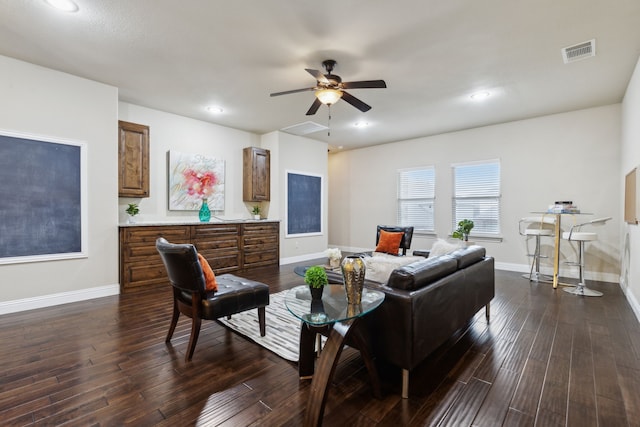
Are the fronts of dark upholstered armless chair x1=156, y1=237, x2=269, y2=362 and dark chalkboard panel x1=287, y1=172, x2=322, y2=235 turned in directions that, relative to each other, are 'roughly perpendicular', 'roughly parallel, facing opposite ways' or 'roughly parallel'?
roughly perpendicular

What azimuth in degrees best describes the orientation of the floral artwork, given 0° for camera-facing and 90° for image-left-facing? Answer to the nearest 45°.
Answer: approximately 315°

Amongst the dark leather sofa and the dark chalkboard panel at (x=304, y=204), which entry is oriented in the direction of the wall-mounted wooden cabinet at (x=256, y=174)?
the dark leather sofa

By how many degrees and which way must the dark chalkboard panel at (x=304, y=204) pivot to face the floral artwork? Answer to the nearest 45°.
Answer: approximately 90° to its right

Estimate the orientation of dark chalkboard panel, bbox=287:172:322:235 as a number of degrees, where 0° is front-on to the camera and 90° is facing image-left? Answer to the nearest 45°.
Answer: approximately 315°

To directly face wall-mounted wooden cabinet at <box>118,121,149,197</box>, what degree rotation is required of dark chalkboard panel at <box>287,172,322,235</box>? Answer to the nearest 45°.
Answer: approximately 90° to its right

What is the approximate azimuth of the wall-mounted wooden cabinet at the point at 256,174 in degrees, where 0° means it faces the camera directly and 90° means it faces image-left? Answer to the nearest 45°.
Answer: approximately 315°

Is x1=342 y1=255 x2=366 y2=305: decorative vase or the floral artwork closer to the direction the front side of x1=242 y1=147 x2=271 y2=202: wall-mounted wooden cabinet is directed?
the decorative vase
